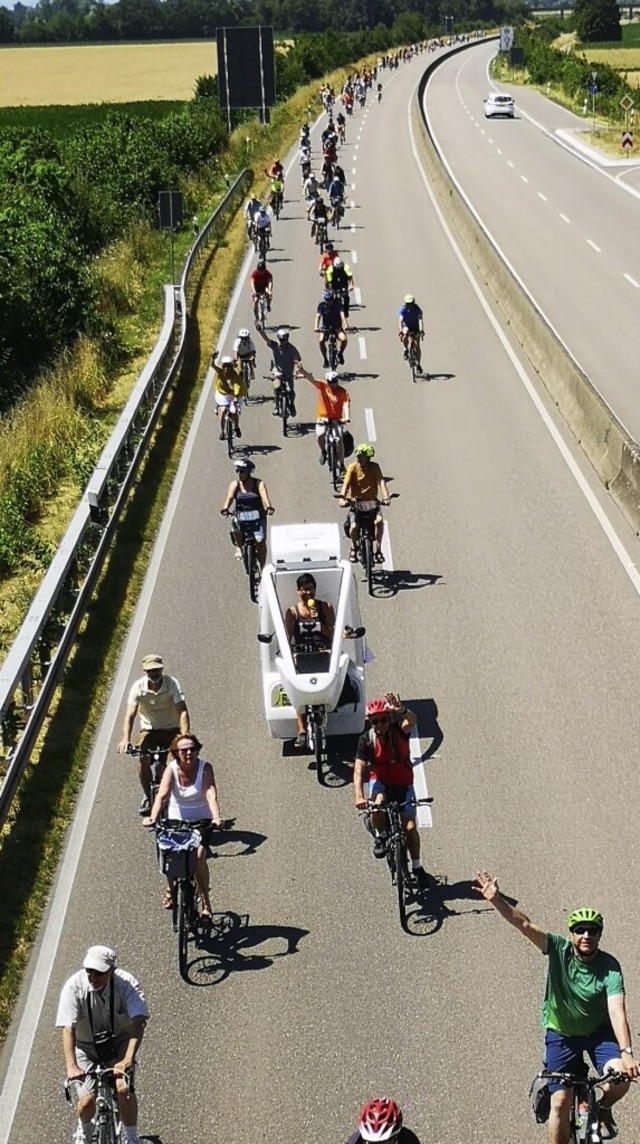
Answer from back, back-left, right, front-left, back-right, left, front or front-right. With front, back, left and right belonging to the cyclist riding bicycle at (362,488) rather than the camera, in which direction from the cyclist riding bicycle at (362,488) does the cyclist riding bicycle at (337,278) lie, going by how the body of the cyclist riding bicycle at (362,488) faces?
back

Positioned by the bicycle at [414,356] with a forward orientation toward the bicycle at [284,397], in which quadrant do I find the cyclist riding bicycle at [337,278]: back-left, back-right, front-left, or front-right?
back-right

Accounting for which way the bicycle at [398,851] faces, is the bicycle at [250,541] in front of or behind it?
behind

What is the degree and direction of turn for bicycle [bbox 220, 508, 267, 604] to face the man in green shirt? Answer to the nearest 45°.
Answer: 0° — it already faces them

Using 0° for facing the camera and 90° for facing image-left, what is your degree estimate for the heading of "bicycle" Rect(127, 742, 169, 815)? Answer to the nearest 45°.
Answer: approximately 0°

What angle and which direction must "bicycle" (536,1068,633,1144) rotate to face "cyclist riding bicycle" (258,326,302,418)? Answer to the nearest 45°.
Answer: approximately 180°

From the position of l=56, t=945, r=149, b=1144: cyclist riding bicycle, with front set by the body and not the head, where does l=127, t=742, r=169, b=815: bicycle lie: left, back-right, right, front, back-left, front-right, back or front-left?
back

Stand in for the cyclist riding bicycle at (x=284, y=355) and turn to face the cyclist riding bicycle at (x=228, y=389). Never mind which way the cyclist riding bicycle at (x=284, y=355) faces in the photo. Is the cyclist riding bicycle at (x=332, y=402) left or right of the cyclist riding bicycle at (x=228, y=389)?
left

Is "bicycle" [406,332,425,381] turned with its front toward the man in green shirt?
yes

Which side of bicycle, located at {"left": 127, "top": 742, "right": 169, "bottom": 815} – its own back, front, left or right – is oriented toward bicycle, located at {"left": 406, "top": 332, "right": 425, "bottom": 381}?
back

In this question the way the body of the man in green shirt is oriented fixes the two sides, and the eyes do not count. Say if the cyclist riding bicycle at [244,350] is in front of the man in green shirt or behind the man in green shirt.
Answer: behind

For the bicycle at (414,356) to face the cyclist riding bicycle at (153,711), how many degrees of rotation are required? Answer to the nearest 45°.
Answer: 0° — it already faces them
